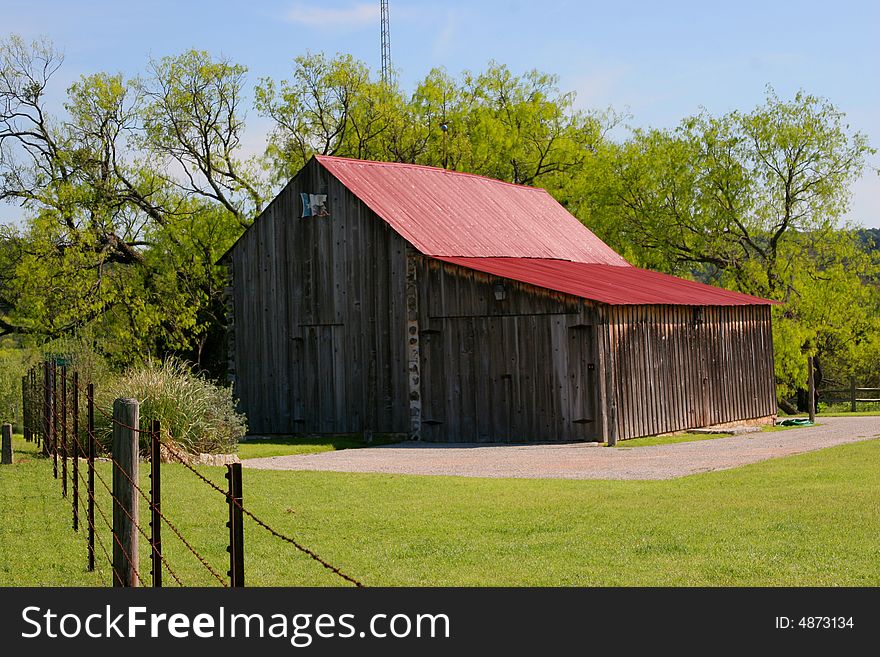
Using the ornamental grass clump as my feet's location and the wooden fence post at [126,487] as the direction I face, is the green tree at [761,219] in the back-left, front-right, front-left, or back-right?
back-left

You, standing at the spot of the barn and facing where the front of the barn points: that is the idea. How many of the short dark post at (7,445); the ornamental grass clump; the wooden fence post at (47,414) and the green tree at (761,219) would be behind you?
1

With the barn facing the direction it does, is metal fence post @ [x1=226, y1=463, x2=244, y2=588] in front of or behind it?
in front

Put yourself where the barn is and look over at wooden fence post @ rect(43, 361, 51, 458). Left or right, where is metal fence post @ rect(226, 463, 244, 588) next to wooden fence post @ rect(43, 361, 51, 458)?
left

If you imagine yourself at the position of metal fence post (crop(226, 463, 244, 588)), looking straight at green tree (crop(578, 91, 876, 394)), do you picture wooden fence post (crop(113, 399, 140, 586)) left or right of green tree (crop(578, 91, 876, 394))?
left
